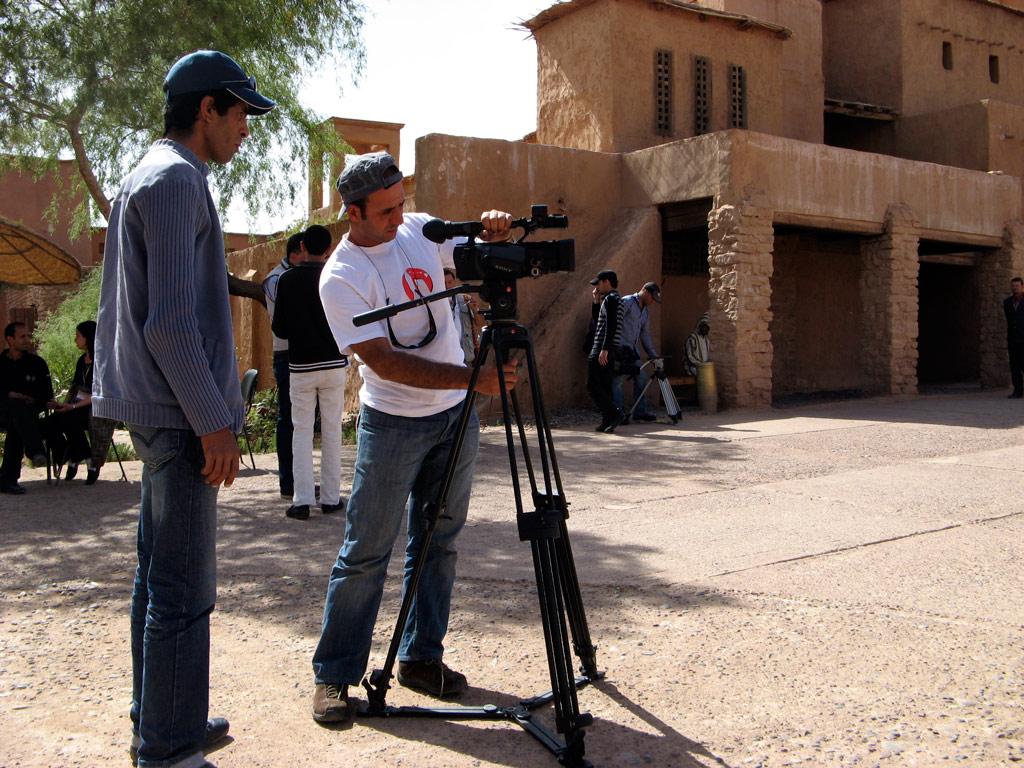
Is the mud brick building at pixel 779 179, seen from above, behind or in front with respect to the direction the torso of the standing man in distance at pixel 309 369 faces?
in front

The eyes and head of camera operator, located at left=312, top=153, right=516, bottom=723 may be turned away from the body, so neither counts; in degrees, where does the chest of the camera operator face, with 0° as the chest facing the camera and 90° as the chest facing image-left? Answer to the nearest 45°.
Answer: approximately 315°

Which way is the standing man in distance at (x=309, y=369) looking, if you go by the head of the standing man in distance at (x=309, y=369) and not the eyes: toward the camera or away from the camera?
away from the camera

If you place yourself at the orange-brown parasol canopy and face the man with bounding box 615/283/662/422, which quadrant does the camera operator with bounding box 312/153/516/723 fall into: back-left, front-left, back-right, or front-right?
front-right

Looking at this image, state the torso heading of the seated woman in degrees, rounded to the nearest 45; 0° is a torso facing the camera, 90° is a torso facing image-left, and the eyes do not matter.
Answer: approximately 90°

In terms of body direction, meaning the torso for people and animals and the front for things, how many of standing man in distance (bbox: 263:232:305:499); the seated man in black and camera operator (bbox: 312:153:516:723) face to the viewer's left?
0

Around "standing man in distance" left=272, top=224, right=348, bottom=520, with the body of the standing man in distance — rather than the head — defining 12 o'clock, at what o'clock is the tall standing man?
The tall standing man is roughly at 6 o'clock from the standing man in distance.

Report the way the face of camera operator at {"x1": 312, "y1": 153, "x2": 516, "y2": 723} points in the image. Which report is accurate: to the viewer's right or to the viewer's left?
to the viewer's right

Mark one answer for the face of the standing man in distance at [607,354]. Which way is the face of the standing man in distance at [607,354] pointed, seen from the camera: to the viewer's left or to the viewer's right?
to the viewer's left

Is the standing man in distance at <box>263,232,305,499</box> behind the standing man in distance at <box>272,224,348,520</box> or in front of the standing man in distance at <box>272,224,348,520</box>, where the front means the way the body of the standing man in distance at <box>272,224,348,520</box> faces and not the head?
in front

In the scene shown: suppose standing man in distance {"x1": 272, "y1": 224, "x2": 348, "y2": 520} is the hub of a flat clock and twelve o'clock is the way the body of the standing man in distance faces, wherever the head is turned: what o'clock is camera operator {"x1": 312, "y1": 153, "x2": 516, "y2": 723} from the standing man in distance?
The camera operator is roughly at 6 o'clock from the standing man in distance.

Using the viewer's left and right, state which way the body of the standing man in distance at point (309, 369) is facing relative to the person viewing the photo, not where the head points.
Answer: facing away from the viewer

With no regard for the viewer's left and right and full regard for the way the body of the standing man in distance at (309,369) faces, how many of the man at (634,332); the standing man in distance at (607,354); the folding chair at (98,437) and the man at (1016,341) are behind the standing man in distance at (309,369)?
0
